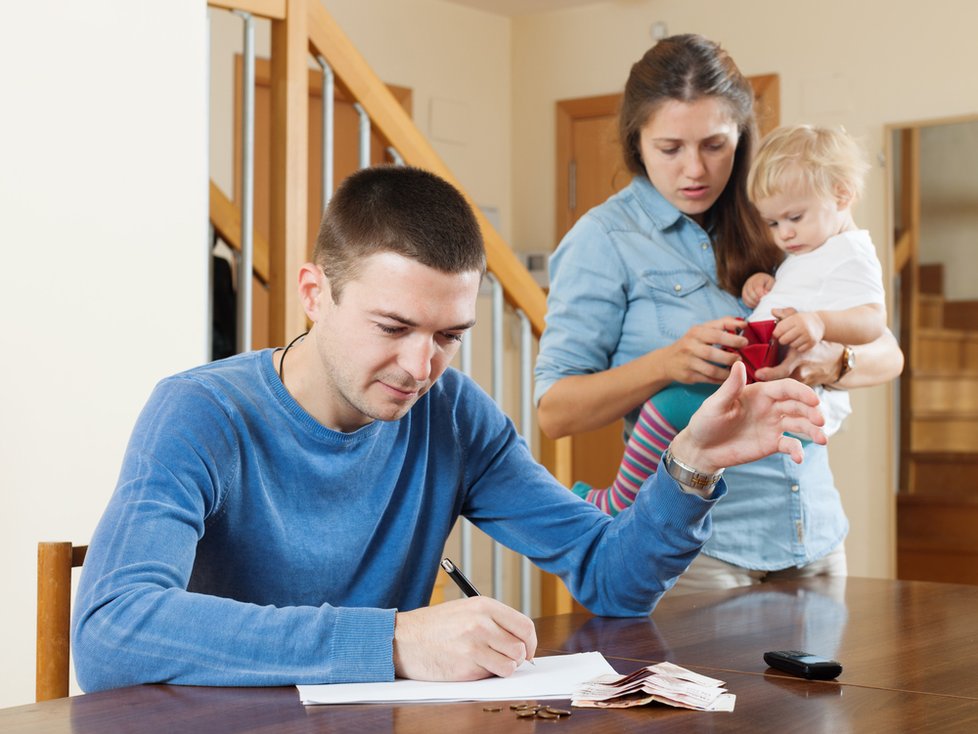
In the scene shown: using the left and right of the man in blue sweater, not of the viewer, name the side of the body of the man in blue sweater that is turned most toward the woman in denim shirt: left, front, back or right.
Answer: left

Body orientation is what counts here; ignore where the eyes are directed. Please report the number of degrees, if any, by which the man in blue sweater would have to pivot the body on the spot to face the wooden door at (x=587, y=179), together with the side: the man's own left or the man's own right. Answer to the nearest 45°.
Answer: approximately 135° to the man's own left

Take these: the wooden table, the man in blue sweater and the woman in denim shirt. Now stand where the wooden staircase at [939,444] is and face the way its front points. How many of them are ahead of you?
3

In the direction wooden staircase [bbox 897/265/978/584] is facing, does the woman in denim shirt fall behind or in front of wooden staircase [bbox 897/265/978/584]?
in front

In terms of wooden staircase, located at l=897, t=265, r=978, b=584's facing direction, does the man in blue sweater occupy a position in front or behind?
in front

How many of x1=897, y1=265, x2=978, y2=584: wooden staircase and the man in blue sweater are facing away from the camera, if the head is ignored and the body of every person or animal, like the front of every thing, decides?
0

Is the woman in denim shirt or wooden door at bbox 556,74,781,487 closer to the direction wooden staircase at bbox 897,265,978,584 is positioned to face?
the woman in denim shirt

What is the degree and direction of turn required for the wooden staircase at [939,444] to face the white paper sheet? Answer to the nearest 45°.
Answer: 0° — it already faces it
